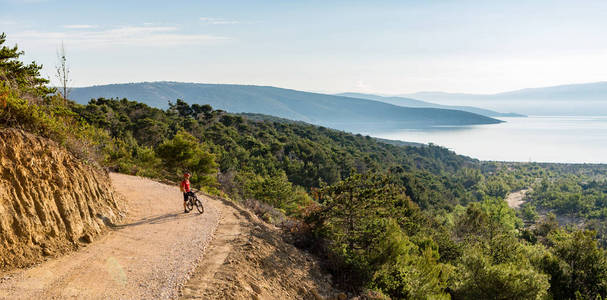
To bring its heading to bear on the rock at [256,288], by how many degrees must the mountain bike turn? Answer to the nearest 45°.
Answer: approximately 45° to its right

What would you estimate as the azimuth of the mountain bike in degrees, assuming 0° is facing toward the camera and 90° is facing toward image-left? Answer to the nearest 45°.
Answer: approximately 315°
